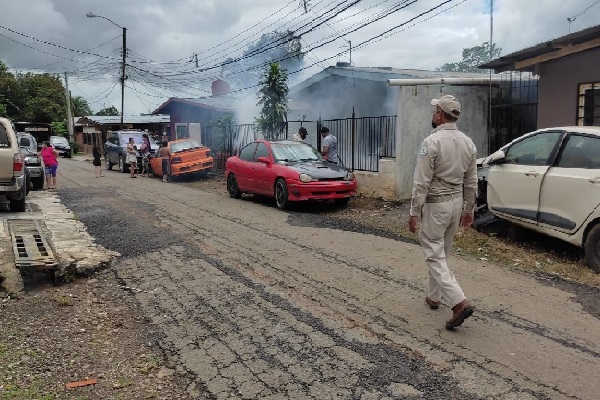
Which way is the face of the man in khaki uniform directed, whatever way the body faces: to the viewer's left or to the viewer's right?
to the viewer's left

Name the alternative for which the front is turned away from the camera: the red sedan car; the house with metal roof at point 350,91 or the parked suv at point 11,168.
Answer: the parked suv

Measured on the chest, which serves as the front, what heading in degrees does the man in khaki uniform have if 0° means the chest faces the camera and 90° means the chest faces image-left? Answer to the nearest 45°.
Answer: approximately 135°

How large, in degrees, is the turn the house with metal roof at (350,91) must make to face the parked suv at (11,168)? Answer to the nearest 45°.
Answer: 0° — it already faces it

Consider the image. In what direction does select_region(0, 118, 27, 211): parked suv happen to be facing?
away from the camera

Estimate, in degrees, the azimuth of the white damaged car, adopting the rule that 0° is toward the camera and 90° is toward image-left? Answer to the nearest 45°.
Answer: approximately 135°

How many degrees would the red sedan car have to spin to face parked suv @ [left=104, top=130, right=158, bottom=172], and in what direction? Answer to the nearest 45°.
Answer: approximately 180°

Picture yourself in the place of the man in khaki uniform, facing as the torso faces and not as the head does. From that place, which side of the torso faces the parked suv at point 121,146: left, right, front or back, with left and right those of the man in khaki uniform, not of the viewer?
front

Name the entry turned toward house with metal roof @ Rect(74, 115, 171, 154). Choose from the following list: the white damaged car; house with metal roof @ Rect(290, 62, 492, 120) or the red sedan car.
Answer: the white damaged car

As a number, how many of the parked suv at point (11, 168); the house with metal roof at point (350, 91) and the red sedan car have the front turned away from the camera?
1

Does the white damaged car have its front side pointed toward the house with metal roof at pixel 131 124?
yes

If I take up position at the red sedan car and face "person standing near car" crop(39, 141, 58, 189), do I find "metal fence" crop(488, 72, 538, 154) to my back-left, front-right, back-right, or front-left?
back-right
